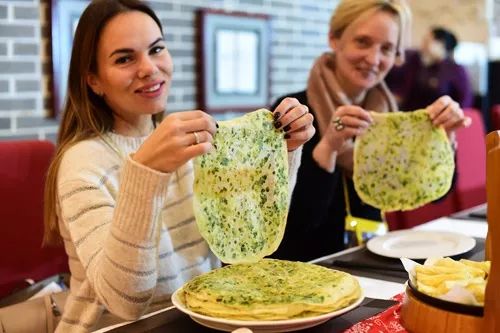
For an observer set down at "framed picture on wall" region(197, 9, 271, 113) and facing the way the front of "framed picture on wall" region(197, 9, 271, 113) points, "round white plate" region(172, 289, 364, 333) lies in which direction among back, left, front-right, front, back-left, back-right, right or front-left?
front-right

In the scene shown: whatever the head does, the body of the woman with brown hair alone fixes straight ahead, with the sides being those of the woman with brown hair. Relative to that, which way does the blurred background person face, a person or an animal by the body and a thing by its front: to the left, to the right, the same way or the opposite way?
to the right

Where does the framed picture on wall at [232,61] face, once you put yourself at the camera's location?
facing the viewer and to the right of the viewer

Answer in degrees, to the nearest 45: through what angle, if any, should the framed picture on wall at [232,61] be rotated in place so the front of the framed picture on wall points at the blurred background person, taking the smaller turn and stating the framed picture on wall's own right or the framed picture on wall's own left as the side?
approximately 90° to the framed picture on wall's own left

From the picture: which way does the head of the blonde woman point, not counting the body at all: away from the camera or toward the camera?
toward the camera

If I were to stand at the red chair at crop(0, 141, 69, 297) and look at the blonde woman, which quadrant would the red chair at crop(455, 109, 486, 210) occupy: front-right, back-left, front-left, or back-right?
front-left

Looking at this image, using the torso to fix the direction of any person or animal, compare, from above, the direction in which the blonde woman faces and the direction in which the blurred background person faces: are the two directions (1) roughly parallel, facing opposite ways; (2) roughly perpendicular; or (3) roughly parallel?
roughly perpendicular

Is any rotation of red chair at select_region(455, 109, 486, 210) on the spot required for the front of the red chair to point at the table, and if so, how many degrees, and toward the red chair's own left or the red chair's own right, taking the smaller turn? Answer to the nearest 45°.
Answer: approximately 45° to the red chair's own right

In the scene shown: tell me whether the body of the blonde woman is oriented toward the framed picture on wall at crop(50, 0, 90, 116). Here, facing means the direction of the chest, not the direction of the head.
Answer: no

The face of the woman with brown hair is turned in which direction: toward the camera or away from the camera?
toward the camera

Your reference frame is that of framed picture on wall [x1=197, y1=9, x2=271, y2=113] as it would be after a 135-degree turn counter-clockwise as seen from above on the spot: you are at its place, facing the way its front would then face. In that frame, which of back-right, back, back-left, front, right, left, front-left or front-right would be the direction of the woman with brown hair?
back

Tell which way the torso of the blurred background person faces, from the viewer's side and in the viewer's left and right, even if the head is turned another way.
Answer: facing the viewer and to the left of the viewer

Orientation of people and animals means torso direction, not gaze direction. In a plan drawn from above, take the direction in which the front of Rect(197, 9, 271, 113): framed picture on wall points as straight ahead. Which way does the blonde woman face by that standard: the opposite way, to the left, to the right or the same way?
the same way
